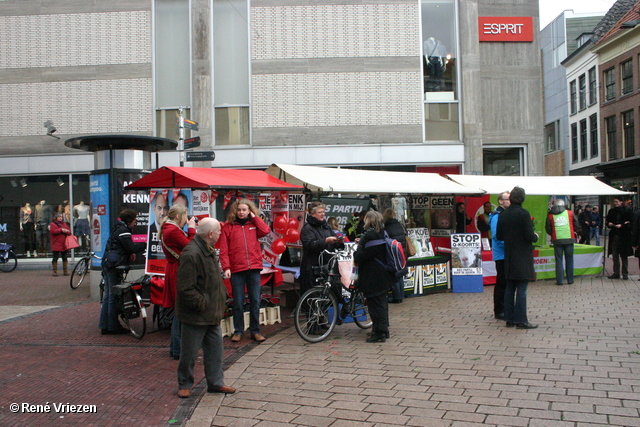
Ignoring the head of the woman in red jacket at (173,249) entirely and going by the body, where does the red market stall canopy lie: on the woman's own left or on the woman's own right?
on the woman's own left

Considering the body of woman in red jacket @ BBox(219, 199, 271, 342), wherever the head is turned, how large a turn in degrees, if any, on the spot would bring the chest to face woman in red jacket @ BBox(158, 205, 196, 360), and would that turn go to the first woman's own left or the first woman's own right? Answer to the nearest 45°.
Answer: approximately 45° to the first woman's own right

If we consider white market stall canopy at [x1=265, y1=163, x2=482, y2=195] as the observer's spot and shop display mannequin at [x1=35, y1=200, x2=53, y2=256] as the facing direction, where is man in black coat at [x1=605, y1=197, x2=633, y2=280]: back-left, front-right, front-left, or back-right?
back-right

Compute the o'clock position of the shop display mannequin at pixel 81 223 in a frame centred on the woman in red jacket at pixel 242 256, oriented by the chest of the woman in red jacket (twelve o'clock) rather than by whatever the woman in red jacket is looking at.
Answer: The shop display mannequin is roughly at 5 o'clock from the woman in red jacket.

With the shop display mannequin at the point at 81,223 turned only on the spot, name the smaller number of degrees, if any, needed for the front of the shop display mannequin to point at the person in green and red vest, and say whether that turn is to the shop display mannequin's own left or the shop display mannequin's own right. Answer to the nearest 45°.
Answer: approximately 45° to the shop display mannequin's own left

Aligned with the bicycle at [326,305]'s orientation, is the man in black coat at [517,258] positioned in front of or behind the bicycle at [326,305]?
behind

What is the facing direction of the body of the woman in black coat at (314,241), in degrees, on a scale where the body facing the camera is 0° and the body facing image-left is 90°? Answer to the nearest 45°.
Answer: approximately 315°

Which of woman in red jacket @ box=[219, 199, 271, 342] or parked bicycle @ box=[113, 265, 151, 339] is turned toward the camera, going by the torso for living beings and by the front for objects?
the woman in red jacket

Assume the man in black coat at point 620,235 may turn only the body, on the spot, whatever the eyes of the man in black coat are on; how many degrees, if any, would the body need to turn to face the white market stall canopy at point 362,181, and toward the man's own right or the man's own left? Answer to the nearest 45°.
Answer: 0° — they already face it

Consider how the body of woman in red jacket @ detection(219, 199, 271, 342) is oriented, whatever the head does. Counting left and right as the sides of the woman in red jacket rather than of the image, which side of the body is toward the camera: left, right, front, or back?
front

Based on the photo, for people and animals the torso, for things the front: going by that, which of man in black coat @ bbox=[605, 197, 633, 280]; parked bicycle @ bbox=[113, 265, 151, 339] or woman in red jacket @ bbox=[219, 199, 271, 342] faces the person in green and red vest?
the man in black coat

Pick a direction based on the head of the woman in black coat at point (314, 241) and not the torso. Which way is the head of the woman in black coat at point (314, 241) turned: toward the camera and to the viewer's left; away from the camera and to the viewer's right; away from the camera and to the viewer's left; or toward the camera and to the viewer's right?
toward the camera and to the viewer's right

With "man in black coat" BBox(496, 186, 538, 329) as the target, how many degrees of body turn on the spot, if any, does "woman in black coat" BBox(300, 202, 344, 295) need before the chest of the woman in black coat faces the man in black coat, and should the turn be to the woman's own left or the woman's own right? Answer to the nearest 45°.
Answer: approximately 45° to the woman's own left
